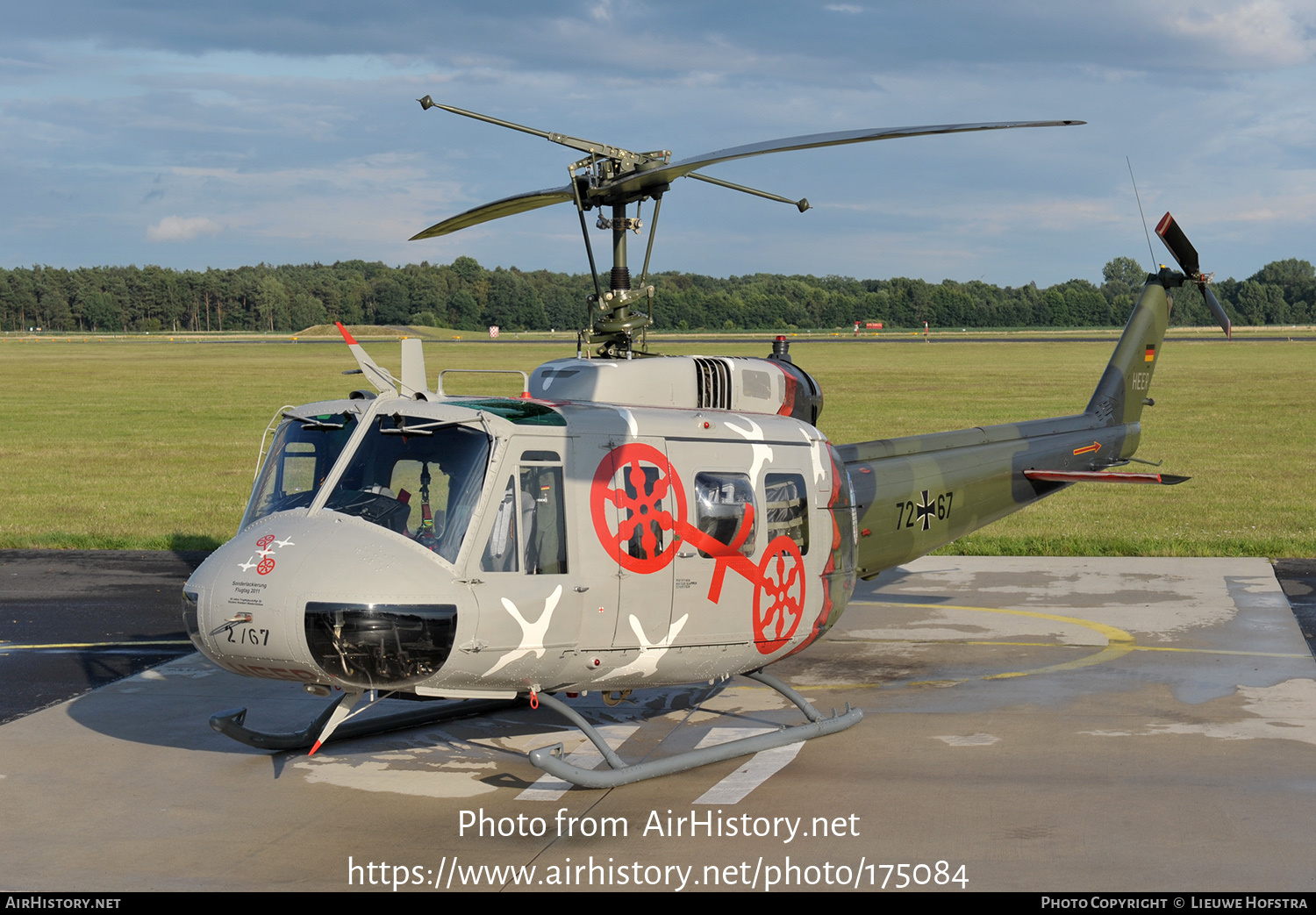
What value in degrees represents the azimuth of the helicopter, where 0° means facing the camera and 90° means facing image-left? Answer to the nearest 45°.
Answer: approximately 45°
